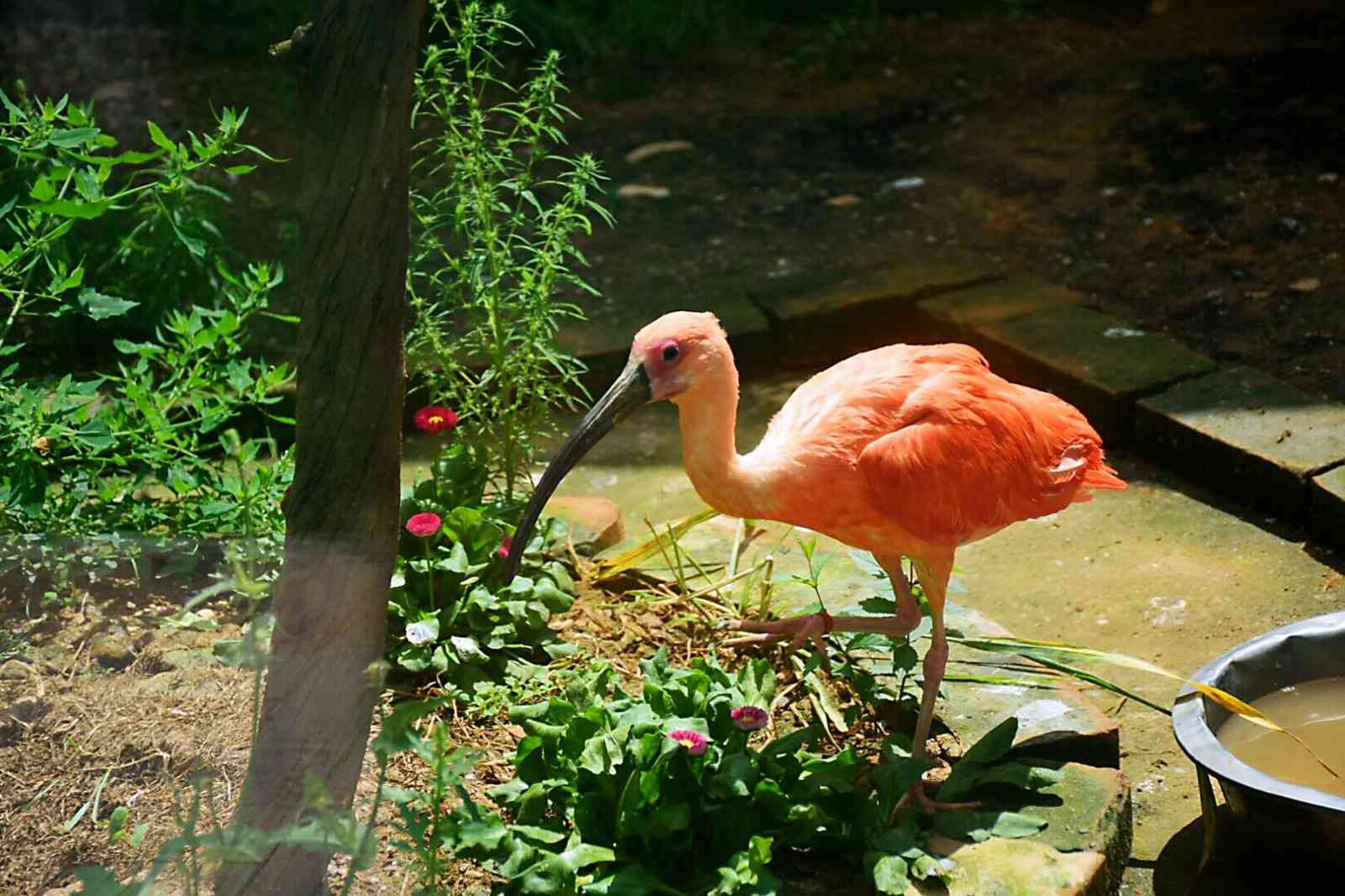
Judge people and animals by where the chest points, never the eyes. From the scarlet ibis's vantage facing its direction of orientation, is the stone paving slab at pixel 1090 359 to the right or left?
on its right

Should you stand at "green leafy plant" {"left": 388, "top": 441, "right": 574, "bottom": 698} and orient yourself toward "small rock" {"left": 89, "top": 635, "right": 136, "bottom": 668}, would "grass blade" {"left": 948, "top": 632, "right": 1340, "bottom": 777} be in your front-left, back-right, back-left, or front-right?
back-left

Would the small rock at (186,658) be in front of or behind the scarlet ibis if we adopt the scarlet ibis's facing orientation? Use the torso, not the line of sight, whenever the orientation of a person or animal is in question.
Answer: in front

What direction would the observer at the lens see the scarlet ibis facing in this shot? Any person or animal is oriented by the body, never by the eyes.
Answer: facing to the left of the viewer

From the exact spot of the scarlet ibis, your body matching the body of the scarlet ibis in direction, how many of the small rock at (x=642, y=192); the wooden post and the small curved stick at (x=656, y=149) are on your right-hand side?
2

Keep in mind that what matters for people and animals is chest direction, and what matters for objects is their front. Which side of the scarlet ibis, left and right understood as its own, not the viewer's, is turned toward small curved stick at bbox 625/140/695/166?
right

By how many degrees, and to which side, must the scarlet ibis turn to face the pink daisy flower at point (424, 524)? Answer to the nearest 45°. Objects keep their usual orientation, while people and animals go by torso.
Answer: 0° — it already faces it

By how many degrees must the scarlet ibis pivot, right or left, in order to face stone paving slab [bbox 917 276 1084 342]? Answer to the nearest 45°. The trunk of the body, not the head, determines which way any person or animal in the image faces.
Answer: approximately 90° to its right

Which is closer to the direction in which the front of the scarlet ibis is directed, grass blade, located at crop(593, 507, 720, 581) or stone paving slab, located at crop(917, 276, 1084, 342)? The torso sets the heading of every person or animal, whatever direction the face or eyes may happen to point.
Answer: the grass blade
